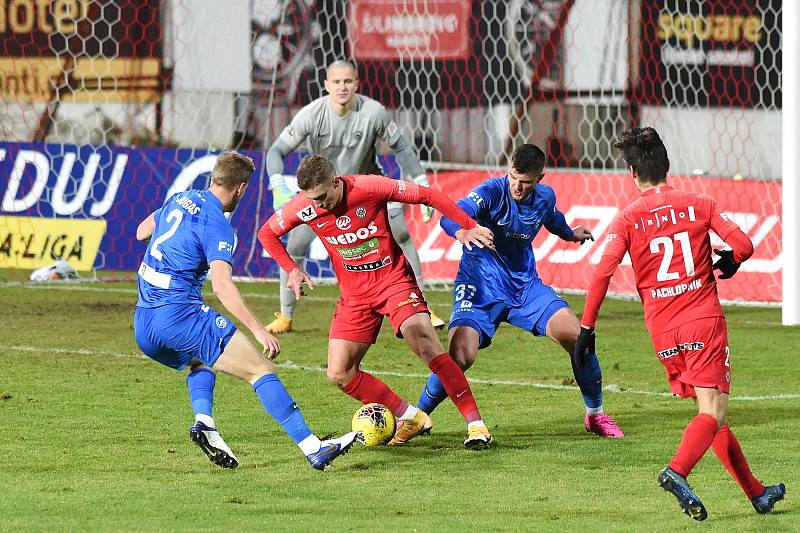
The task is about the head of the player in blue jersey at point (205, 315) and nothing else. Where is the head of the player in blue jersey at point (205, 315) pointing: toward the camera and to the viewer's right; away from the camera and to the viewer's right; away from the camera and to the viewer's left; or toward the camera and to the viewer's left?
away from the camera and to the viewer's right

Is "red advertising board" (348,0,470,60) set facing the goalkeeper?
yes

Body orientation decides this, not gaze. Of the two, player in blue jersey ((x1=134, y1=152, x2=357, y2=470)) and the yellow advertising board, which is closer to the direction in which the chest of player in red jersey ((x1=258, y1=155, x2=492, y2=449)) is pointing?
the player in blue jersey

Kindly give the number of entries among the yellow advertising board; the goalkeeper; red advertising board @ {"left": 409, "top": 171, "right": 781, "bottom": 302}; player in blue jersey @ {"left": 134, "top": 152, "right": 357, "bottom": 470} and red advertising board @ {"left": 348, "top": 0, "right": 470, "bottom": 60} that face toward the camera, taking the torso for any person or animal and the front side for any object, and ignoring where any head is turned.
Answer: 4

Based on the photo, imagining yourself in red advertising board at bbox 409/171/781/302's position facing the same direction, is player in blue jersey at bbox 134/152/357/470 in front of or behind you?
in front

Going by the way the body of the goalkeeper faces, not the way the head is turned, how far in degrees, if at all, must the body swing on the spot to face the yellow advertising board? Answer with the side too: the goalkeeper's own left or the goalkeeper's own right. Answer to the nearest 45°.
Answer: approximately 135° to the goalkeeper's own right

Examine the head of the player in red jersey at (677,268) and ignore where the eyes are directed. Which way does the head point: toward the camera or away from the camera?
away from the camera

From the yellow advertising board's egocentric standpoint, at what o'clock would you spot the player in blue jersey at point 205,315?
The player in blue jersey is roughly at 12 o'clock from the yellow advertising board.

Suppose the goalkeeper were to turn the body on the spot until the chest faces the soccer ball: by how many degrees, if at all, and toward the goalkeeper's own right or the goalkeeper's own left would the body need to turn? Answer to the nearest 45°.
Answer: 0° — they already face it
